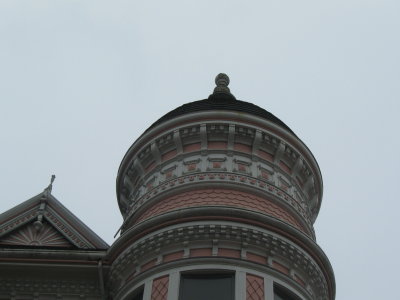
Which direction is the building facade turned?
toward the camera
